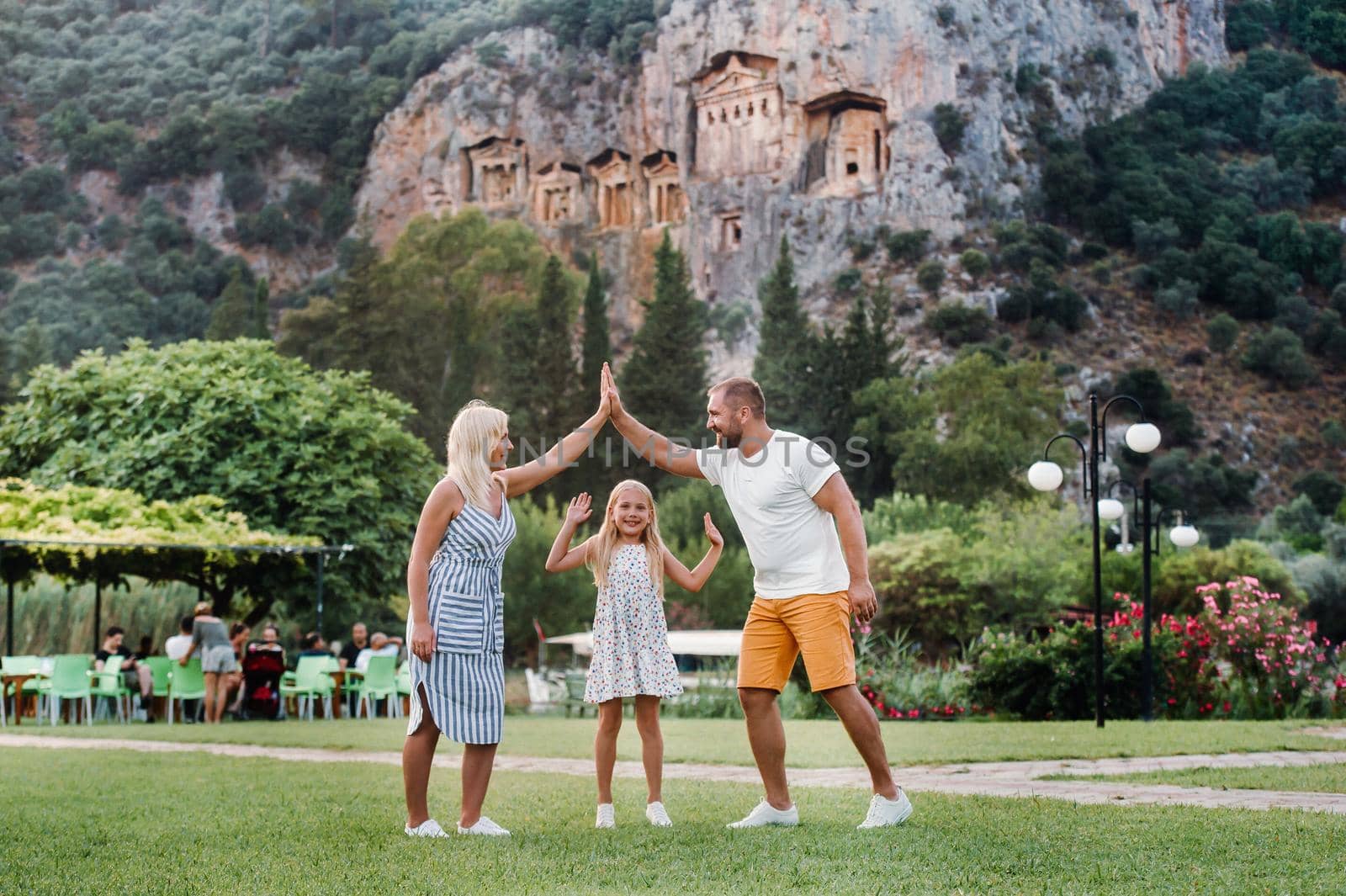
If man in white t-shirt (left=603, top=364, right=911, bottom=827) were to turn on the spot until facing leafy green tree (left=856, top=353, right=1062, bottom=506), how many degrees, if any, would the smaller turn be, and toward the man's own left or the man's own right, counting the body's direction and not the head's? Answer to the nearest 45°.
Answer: approximately 135° to the man's own right

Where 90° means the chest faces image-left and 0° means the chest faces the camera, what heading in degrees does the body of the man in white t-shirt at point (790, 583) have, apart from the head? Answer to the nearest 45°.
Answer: approximately 45°

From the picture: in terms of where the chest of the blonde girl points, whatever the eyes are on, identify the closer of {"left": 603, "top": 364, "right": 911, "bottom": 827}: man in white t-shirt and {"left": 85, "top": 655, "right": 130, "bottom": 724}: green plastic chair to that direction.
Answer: the man in white t-shirt

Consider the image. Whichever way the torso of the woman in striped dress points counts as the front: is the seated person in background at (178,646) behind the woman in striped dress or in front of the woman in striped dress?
behind

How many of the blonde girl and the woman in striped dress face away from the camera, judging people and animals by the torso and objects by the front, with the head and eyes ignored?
0

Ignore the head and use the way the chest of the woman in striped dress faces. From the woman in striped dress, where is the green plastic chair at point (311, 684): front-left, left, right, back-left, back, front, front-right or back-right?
back-left

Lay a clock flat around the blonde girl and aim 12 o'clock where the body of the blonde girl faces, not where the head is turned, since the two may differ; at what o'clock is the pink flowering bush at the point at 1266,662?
The pink flowering bush is roughly at 7 o'clock from the blonde girl.

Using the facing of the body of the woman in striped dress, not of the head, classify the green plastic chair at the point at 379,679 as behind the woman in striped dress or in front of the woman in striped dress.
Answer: behind

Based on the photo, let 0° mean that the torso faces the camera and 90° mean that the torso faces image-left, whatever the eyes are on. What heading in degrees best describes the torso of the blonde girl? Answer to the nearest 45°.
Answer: approximately 0°

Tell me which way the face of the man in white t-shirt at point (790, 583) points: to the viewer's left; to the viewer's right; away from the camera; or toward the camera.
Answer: to the viewer's left
